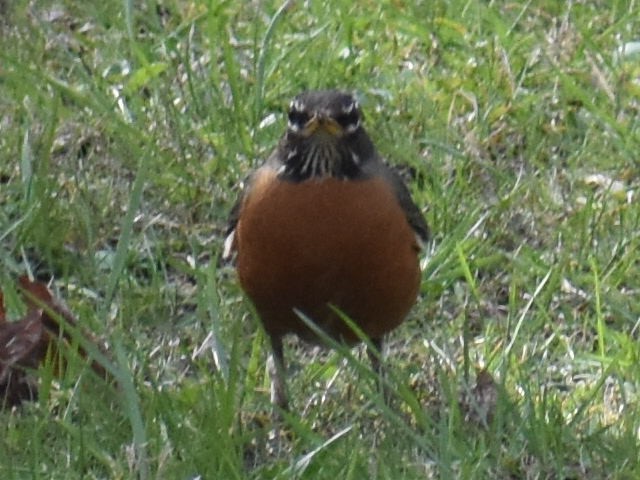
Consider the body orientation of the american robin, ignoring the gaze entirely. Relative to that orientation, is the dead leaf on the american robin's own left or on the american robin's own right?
on the american robin's own right

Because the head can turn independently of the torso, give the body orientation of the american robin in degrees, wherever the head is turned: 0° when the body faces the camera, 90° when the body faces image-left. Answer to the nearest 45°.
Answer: approximately 0°
